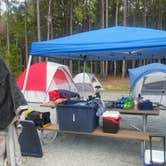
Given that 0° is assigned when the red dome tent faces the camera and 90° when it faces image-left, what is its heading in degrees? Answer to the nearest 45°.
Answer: approximately 315°
